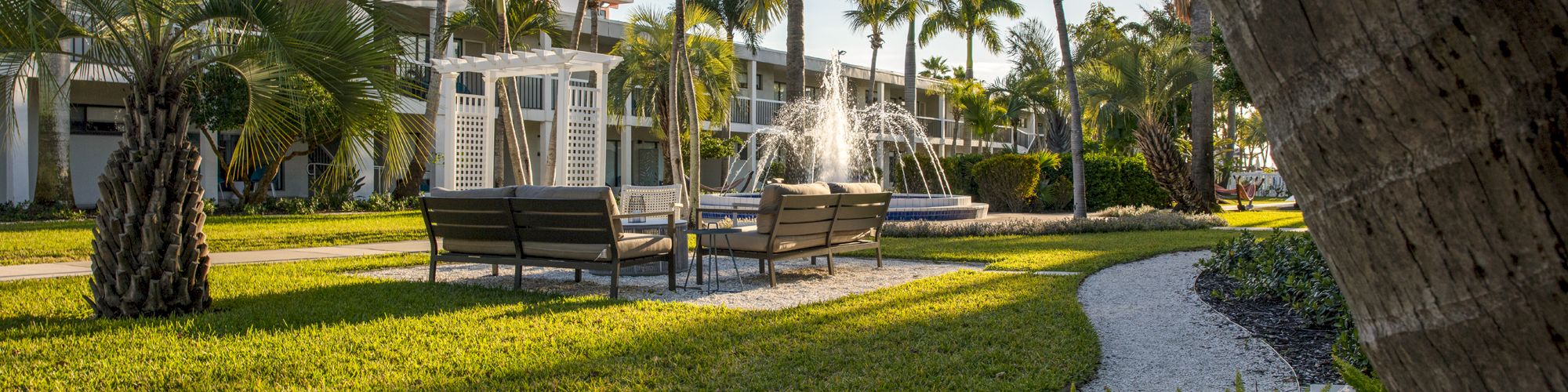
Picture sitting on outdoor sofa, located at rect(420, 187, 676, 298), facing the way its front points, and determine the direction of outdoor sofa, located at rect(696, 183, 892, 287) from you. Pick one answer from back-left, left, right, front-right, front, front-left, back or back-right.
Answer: front-right

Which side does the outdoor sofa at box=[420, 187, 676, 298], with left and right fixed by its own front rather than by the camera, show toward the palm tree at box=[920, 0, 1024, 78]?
front

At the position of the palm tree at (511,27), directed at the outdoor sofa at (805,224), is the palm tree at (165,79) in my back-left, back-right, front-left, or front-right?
front-right

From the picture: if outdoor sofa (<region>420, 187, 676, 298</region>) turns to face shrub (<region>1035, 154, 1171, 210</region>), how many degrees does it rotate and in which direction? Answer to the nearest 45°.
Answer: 0° — it already faces it

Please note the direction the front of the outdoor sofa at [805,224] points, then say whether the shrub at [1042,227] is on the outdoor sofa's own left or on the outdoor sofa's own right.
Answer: on the outdoor sofa's own right

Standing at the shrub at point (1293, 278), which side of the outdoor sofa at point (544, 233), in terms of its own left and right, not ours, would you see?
right

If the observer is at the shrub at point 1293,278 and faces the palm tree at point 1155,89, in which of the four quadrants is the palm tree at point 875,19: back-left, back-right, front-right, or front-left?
front-left

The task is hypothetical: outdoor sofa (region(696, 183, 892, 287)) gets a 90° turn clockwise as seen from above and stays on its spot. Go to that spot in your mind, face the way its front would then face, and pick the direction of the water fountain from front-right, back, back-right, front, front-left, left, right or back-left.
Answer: front-left

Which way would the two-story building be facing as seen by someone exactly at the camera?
facing the viewer and to the right of the viewer

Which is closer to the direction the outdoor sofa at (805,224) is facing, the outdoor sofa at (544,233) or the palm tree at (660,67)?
the palm tree

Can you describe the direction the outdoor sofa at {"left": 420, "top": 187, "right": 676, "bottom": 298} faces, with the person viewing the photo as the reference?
facing away from the viewer and to the right of the viewer

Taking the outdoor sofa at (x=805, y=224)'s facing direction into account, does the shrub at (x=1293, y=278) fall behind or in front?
behind

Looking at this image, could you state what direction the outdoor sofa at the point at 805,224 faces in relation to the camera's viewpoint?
facing away from the viewer and to the left of the viewer

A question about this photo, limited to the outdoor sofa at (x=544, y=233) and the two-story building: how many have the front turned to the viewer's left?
0

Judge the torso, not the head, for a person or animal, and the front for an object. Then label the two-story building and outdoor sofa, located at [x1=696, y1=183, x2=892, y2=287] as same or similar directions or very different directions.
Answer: very different directions

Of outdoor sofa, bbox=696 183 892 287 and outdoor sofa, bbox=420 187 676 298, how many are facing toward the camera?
0
